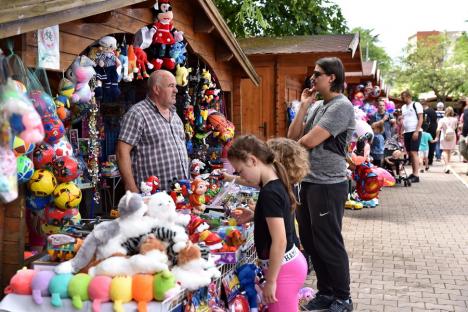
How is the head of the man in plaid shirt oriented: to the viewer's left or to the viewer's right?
to the viewer's right

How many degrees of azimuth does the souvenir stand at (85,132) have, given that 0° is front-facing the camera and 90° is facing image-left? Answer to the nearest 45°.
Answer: approximately 315°

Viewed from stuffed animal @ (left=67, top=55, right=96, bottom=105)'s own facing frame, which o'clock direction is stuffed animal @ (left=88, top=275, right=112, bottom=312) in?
stuffed animal @ (left=88, top=275, right=112, bottom=312) is roughly at 12 o'clock from stuffed animal @ (left=67, top=55, right=96, bottom=105).

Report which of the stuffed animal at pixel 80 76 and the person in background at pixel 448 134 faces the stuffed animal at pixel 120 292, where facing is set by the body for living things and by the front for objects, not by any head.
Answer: the stuffed animal at pixel 80 76

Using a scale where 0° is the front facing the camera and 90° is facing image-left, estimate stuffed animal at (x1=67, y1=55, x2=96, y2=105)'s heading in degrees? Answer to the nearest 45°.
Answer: approximately 0°

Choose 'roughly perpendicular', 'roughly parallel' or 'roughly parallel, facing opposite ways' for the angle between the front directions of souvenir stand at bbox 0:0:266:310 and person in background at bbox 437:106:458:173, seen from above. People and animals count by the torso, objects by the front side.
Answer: roughly perpendicular

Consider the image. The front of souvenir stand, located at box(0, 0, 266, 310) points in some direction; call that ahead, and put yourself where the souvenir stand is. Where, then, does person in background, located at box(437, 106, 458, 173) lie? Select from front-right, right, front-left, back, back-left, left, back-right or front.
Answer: left
